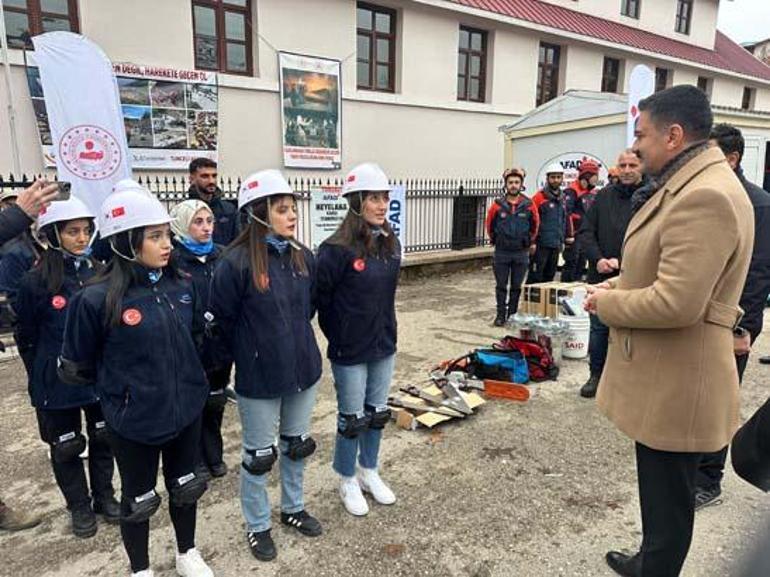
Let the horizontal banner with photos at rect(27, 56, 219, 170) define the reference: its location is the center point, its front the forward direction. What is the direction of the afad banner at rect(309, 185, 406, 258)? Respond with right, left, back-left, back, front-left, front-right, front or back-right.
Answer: front-left

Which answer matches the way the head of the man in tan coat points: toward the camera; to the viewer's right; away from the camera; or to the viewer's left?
to the viewer's left

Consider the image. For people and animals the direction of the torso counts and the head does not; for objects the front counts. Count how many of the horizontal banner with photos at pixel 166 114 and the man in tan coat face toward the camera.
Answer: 1

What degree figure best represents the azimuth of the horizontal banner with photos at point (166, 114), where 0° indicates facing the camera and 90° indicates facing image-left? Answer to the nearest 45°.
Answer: approximately 0°

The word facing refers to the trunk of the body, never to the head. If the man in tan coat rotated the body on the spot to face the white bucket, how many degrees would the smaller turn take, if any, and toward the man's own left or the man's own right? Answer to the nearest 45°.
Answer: approximately 90° to the man's own right

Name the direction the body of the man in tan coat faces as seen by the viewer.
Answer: to the viewer's left

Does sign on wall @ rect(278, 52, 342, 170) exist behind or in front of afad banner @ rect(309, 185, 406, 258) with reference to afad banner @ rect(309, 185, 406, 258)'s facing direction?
behind

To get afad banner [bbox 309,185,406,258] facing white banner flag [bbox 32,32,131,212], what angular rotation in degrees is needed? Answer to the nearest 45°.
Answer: approximately 45° to its right

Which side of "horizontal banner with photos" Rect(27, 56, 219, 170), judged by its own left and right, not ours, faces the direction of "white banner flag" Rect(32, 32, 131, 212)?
front

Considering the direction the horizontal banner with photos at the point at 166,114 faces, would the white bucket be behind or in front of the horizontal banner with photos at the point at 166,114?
in front

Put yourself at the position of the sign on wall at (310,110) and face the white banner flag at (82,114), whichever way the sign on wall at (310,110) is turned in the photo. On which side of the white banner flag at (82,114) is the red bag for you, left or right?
left

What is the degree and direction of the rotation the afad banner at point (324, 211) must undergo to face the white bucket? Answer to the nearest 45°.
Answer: approximately 45° to its left

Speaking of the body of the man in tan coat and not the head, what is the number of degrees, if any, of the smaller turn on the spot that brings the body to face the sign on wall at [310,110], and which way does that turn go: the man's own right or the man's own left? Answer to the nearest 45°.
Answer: approximately 45° to the man's own right

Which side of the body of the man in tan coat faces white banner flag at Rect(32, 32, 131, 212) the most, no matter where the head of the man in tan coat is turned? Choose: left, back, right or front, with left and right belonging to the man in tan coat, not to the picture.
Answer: front
